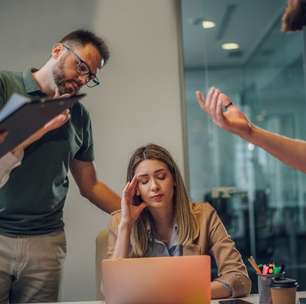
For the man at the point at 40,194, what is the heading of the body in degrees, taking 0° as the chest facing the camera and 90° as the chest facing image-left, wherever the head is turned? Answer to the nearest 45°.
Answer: approximately 315°

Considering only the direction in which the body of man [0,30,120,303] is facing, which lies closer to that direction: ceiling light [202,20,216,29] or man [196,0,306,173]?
the man

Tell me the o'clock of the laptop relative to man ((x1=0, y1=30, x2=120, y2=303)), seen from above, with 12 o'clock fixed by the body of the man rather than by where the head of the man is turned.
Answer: The laptop is roughly at 11 o'clock from the man.

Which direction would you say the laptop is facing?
away from the camera

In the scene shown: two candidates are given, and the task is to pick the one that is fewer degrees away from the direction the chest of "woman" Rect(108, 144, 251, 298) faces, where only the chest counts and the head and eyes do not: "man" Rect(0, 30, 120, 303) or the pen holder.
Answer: the pen holder

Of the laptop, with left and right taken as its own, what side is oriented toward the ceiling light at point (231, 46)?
front

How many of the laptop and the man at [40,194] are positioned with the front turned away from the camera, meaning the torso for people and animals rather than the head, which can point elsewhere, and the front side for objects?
1

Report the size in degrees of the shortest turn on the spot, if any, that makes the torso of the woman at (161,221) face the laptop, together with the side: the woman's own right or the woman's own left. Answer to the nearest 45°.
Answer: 0° — they already face it

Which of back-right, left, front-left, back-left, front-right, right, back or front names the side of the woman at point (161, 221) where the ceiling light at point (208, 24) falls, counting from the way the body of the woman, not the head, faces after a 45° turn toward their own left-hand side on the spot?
back-left

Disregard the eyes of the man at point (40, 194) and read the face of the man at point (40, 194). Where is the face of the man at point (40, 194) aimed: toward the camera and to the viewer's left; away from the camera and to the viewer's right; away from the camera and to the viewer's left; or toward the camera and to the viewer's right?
toward the camera and to the viewer's right
